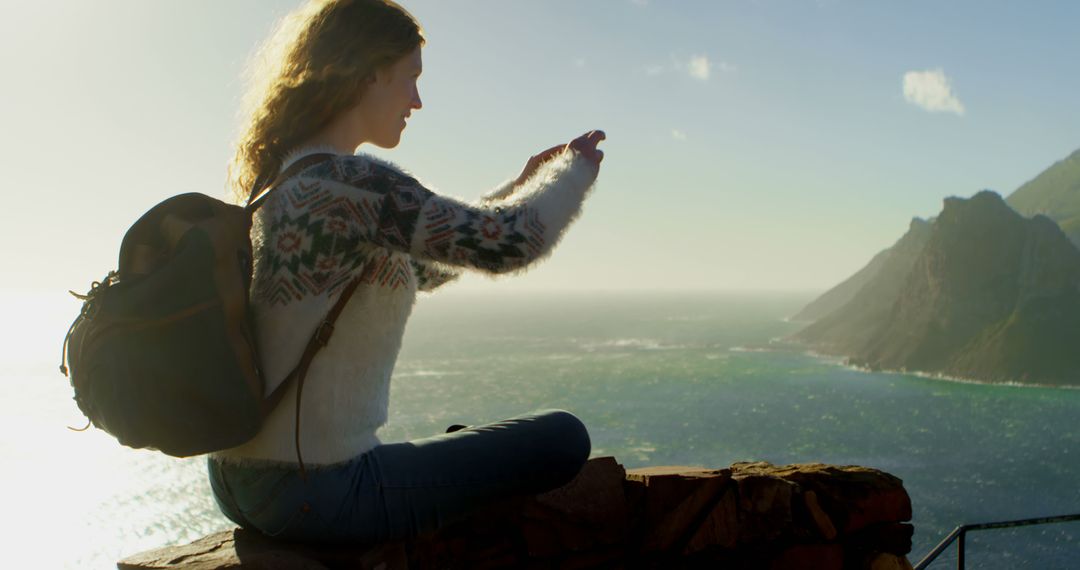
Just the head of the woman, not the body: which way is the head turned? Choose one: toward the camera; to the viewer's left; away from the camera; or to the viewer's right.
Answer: to the viewer's right

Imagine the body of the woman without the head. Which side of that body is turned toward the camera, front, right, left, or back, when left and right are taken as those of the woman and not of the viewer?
right
